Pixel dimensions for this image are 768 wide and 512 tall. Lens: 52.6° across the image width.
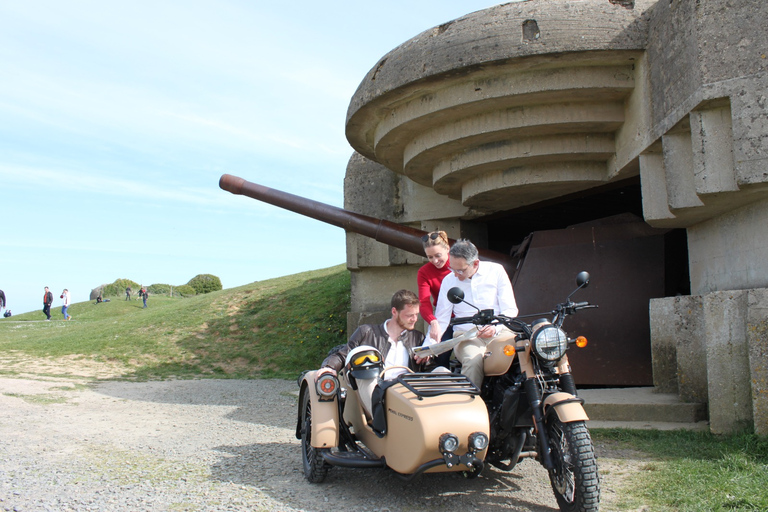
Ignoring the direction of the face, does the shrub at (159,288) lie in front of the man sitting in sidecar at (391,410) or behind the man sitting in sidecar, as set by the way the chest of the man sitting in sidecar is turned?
behind

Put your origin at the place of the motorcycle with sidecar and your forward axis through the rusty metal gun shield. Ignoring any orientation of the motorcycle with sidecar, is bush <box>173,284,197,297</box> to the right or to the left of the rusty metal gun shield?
left

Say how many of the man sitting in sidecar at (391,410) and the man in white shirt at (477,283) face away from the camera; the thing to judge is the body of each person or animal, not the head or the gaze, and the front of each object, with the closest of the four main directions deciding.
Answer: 0

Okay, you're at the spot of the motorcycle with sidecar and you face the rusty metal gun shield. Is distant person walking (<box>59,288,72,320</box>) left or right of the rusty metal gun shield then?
left

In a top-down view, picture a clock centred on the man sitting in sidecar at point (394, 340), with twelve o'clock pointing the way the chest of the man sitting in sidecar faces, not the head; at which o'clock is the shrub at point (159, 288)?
The shrub is roughly at 7 o'clock from the man sitting in sidecar.

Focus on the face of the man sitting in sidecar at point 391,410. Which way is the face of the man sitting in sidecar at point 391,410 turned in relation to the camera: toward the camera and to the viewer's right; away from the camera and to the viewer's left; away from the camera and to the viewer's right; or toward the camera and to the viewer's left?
toward the camera and to the viewer's right

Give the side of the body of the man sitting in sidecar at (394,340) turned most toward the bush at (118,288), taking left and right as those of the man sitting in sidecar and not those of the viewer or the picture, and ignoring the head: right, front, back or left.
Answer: back

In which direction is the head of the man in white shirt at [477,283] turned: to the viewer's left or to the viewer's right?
to the viewer's left

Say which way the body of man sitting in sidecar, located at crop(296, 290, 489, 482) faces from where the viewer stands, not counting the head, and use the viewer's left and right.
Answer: facing the viewer and to the right of the viewer

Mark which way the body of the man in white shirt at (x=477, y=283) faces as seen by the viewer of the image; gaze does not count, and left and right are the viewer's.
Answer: facing the viewer and to the left of the viewer

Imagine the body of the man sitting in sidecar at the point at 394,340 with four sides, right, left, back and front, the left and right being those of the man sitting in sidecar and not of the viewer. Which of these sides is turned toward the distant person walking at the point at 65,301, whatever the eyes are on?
back

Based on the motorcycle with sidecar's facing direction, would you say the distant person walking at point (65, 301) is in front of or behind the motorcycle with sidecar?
behind

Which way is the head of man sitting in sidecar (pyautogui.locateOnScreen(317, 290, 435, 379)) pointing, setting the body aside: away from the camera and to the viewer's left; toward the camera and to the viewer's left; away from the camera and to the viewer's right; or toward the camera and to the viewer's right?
toward the camera and to the viewer's right
